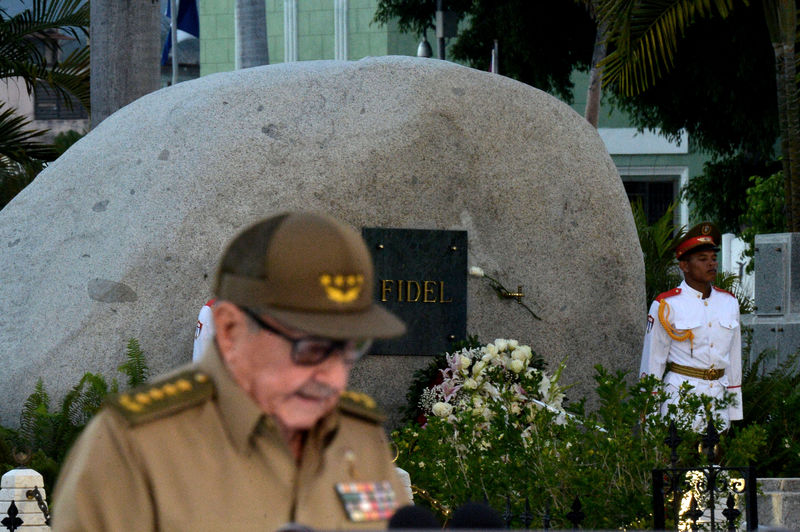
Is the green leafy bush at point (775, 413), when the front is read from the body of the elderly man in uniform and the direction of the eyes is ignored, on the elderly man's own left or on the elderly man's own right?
on the elderly man's own left

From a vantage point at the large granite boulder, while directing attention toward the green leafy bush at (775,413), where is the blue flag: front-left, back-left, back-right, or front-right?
back-left

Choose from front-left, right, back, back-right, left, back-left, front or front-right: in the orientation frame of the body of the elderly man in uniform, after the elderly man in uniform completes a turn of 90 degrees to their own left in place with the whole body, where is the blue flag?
front-left

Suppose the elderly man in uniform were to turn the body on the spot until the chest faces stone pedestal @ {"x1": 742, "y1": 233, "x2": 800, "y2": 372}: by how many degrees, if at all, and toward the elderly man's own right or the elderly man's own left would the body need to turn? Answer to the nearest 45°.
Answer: approximately 90° to the elderly man's own left

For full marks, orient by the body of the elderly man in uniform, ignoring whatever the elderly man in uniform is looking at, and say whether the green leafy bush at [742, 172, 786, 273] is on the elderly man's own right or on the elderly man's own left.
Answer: on the elderly man's own left

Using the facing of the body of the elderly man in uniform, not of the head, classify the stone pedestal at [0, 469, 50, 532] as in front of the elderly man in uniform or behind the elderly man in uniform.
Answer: behind

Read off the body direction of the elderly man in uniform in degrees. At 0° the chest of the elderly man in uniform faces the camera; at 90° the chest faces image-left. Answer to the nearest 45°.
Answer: approximately 315°

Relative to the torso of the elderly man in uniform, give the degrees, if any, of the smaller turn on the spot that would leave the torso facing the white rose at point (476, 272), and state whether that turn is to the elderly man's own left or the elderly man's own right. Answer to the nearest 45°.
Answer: approximately 135° to the elderly man's own left

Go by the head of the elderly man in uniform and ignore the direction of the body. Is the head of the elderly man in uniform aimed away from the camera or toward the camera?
toward the camera

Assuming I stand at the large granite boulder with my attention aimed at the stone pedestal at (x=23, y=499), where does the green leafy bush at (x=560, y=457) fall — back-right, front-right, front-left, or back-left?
front-left
